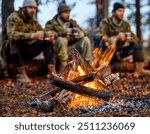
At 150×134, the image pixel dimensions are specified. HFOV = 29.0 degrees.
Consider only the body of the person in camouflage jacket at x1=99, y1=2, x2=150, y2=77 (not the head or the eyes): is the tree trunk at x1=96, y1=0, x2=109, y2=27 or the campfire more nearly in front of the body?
the campfire

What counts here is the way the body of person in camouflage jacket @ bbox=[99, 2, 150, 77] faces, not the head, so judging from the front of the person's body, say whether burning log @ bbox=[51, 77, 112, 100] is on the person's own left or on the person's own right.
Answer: on the person's own right

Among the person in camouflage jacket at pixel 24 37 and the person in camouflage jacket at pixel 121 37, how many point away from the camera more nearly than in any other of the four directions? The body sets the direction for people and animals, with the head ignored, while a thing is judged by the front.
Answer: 0

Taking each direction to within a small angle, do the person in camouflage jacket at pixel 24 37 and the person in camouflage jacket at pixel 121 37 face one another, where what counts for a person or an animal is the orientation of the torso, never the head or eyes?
no

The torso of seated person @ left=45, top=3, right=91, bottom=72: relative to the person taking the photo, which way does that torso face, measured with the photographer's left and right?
facing the viewer and to the right of the viewer

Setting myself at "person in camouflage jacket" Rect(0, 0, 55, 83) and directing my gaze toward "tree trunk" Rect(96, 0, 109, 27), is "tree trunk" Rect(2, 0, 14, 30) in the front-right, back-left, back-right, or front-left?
front-left

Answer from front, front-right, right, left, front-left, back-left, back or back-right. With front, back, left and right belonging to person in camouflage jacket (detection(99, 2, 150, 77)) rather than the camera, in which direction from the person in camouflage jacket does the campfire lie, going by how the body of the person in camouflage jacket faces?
front-right

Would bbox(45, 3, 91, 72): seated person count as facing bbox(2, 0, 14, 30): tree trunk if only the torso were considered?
no

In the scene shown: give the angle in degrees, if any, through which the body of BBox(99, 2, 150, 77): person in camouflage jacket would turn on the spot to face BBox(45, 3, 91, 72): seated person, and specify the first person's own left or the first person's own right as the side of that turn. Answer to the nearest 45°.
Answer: approximately 90° to the first person's own right

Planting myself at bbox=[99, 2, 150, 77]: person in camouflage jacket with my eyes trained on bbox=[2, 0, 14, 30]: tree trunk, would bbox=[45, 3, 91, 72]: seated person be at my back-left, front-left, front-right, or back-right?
front-left

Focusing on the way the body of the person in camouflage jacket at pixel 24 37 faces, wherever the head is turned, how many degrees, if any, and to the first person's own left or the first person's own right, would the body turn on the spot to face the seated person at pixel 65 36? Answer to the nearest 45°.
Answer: approximately 45° to the first person's own left

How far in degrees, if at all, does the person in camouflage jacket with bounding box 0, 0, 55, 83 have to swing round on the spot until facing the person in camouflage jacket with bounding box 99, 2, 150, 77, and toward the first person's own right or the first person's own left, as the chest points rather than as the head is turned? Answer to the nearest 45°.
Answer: approximately 45° to the first person's own left

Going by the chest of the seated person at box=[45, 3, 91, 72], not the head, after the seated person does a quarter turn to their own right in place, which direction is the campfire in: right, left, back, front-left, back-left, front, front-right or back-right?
front-left

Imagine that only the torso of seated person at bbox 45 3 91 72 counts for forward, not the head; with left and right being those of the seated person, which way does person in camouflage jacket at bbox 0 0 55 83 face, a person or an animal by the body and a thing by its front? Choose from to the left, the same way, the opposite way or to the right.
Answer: the same way

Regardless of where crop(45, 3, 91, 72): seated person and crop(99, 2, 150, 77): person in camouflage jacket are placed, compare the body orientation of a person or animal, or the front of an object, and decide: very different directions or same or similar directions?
same or similar directions

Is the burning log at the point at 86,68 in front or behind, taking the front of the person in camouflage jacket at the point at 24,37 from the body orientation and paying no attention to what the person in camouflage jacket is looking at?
in front

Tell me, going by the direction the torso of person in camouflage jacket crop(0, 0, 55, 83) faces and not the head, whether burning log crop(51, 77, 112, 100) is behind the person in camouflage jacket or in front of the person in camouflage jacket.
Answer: in front
